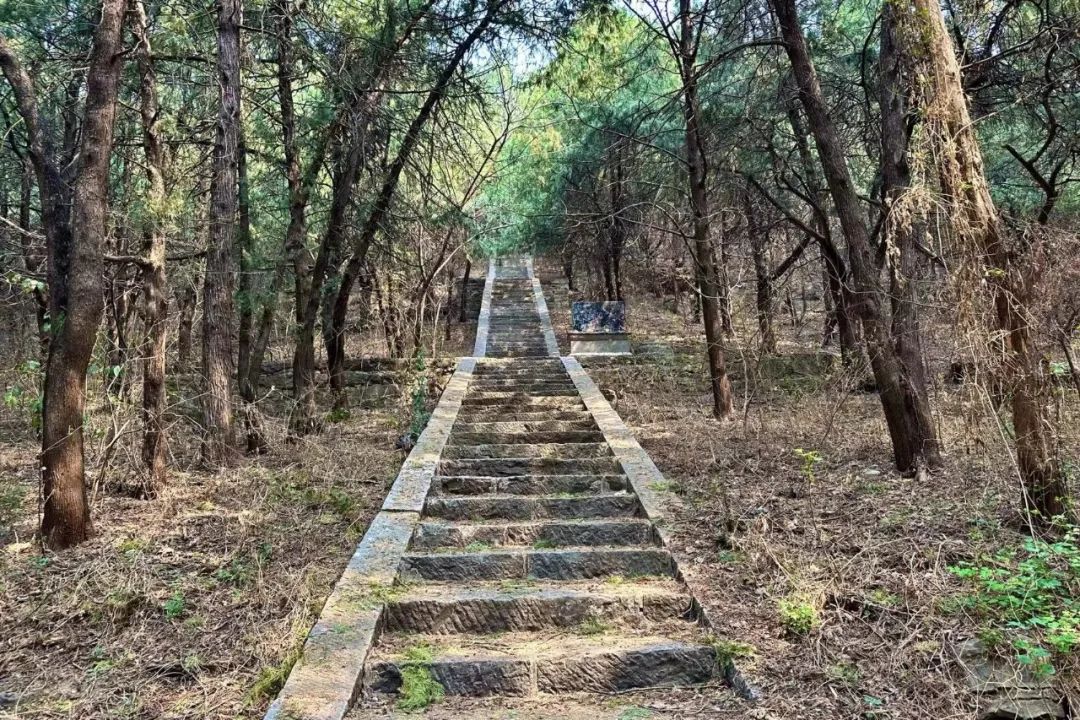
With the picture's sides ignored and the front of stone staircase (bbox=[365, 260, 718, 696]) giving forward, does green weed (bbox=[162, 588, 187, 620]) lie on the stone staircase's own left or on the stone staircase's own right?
on the stone staircase's own right

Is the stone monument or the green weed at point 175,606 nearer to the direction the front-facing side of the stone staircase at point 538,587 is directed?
the green weed

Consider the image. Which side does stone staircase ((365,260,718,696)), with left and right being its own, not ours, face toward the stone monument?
back

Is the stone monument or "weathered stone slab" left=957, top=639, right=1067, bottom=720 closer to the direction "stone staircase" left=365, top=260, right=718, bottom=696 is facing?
the weathered stone slab

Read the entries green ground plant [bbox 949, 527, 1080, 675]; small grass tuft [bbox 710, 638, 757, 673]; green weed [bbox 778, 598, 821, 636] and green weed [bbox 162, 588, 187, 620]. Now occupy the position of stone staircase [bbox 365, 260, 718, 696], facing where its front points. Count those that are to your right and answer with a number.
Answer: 1

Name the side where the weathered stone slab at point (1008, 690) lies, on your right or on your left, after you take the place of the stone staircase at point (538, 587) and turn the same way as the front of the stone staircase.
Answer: on your left

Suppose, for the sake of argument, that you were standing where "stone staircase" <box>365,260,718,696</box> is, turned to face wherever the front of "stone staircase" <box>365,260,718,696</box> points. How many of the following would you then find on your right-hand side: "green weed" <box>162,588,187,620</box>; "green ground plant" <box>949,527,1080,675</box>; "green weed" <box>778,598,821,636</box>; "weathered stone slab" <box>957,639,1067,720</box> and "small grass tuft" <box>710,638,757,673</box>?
1

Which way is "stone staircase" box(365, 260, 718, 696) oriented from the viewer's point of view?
toward the camera

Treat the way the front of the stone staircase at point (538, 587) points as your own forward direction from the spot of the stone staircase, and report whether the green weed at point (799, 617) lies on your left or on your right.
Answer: on your left

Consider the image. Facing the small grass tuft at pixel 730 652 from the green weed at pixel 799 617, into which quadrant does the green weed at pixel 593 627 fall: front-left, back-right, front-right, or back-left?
front-right

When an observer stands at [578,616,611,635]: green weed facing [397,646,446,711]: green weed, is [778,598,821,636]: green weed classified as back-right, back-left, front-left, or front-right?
back-left

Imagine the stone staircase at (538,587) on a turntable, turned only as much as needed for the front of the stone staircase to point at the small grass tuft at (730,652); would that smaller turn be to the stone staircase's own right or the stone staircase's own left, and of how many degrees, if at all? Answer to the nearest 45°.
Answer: approximately 45° to the stone staircase's own left

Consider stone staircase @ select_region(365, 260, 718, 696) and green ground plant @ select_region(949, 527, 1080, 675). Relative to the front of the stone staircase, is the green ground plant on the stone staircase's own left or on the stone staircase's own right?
on the stone staircase's own left
